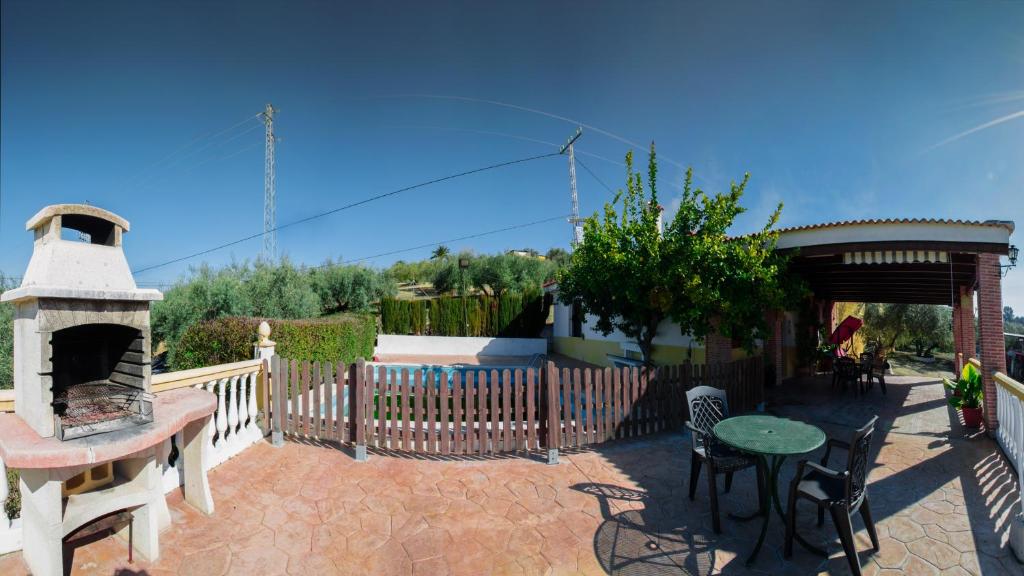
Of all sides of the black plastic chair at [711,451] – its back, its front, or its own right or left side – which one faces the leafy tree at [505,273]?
back

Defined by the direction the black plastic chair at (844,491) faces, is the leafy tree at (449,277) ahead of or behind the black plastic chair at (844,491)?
ahead

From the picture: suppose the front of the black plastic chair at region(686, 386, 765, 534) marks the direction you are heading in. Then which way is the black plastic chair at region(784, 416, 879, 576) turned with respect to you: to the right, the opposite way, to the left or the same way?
the opposite way

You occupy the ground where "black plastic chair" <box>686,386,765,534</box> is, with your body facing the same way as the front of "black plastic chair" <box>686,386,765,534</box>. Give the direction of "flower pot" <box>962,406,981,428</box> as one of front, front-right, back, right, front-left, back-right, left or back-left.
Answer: left

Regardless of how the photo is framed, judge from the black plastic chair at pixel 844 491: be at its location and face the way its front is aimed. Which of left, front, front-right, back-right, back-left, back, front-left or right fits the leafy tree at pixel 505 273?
front

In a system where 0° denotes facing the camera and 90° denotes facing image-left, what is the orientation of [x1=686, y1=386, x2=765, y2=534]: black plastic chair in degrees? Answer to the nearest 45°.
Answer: approximately 315°

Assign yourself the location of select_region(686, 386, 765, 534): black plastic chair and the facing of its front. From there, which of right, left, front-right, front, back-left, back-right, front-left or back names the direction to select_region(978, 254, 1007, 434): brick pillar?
left

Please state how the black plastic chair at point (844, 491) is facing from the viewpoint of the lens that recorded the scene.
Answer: facing away from the viewer and to the left of the viewer

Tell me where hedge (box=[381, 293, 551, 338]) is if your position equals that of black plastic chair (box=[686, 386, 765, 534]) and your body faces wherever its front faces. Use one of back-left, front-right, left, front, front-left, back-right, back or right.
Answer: back

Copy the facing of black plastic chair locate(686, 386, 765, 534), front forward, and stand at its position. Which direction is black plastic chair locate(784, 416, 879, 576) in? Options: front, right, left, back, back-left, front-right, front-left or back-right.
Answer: front

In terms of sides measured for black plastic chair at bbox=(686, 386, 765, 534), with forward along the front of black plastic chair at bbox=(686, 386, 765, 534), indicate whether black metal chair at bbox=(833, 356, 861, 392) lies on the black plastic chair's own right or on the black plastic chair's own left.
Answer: on the black plastic chair's own left
